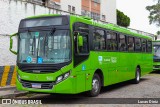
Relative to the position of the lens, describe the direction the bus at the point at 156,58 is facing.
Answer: facing the viewer and to the left of the viewer

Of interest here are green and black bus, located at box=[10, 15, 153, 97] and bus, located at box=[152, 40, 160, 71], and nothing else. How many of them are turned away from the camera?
0

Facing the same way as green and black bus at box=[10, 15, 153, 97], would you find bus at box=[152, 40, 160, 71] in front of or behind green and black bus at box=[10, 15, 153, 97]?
behind

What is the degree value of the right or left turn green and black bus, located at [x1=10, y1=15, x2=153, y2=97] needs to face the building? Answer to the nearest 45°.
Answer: approximately 135° to its right

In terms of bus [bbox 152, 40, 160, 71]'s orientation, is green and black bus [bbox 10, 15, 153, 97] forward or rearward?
forward
